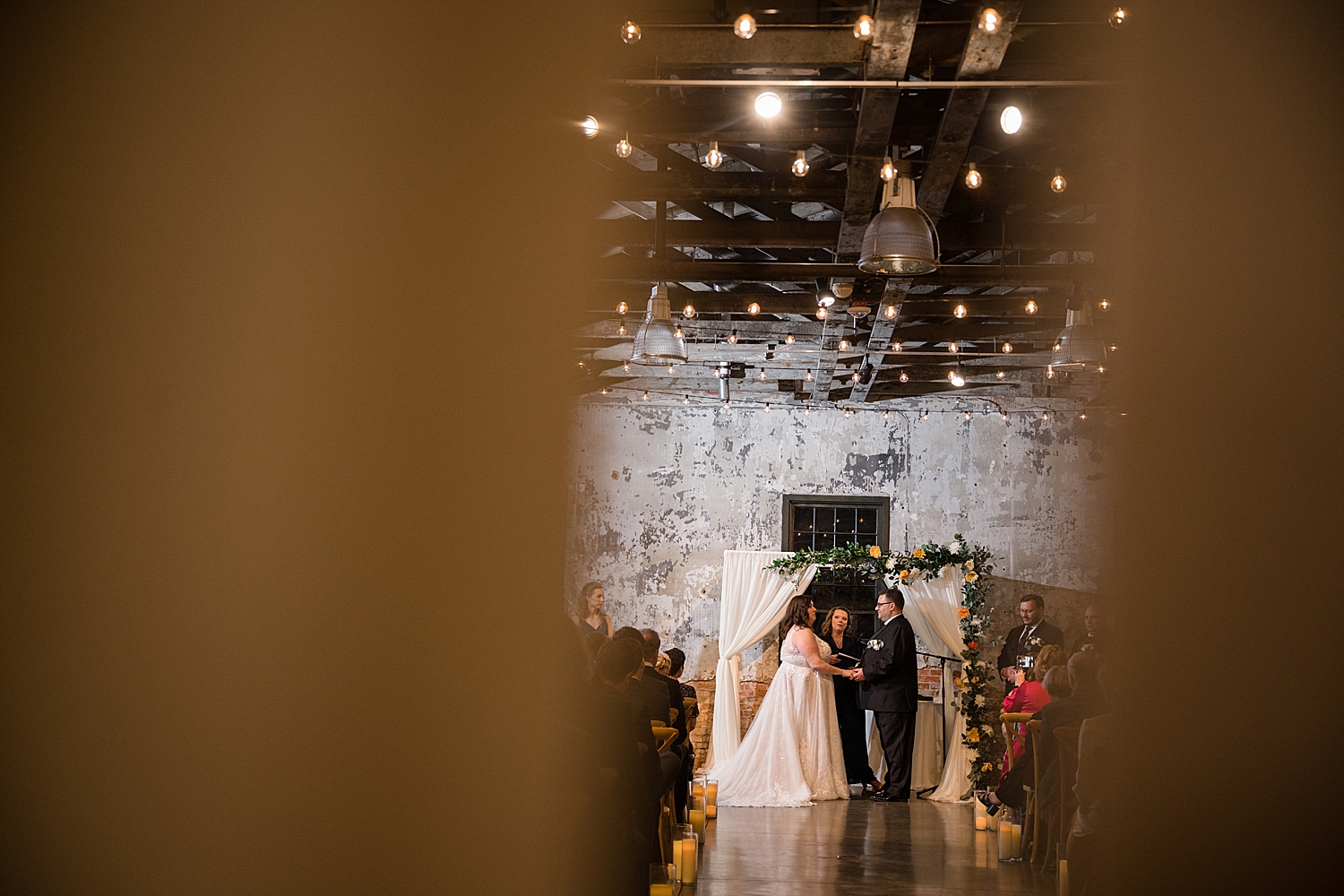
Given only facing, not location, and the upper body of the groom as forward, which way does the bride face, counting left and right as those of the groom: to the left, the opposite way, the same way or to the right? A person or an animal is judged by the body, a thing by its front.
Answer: the opposite way

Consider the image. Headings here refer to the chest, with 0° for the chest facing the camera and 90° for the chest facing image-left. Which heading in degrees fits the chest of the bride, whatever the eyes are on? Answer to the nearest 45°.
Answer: approximately 270°

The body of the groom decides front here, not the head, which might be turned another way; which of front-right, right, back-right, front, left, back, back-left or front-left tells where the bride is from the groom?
front-left

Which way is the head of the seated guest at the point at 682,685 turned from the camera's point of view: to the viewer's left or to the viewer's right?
to the viewer's right

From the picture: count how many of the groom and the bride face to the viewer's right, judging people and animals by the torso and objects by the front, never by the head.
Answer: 1

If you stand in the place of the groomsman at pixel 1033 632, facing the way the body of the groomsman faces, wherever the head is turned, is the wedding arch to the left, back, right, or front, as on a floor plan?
right

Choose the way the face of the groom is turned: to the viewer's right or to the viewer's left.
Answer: to the viewer's left

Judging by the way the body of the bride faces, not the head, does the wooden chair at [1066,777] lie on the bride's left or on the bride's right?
on the bride's right

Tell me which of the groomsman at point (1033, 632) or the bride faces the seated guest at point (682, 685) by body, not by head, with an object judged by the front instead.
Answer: the groomsman at point (1033, 632)

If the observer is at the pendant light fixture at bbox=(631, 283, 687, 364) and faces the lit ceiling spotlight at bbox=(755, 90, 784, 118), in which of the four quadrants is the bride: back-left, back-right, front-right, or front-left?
back-left

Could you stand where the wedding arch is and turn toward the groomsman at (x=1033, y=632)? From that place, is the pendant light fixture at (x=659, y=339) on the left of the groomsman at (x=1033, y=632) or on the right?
right

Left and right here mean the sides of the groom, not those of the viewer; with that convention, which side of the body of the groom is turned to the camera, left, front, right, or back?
left

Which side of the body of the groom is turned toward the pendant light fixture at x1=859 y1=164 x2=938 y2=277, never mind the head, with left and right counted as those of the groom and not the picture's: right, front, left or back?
left
